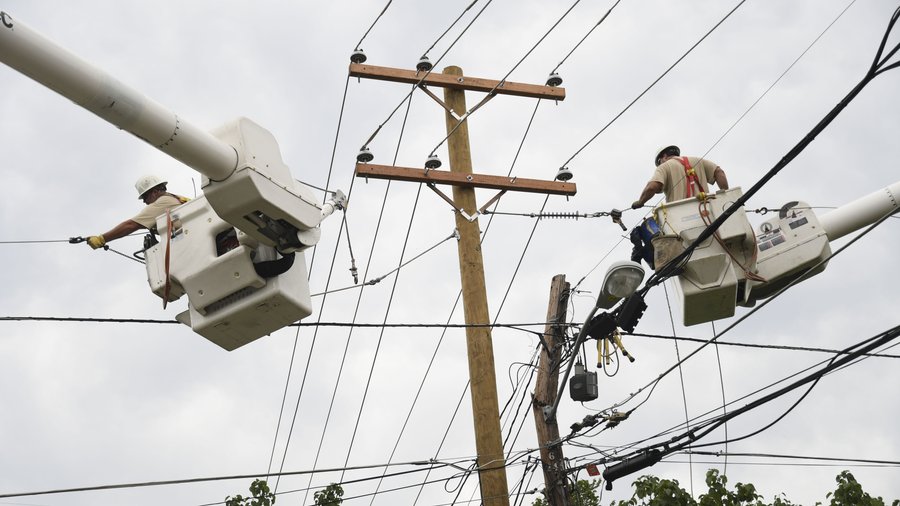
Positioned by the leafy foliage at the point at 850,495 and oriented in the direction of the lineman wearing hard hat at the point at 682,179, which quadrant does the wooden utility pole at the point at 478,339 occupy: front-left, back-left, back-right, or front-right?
front-right

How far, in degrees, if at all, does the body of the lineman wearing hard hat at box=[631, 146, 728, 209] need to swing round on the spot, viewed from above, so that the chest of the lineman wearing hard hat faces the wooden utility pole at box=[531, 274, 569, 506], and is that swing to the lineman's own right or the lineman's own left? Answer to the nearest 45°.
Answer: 0° — they already face it

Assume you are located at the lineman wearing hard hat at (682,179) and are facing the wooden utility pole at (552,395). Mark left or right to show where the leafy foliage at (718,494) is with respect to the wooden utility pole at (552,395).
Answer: right

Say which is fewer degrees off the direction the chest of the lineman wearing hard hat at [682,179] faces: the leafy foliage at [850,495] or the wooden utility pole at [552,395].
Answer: the wooden utility pole

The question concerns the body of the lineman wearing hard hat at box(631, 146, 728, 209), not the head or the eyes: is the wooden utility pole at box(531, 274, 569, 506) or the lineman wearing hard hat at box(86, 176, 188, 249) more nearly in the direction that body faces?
the wooden utility pole
